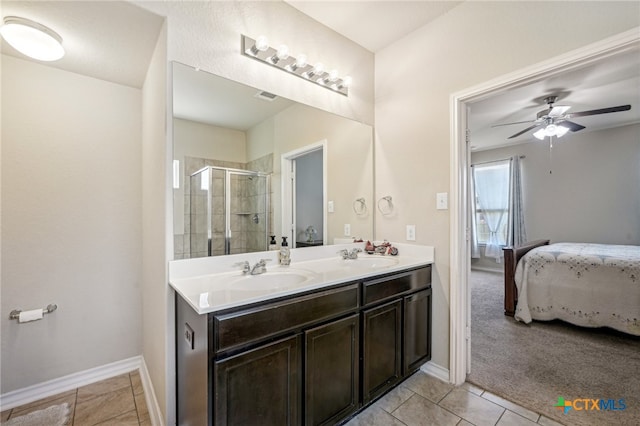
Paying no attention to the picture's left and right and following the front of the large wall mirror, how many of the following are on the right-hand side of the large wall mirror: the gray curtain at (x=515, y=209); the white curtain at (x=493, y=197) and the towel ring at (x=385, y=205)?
0

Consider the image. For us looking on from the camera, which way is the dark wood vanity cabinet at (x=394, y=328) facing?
facing the viewer and to the right of the viewer

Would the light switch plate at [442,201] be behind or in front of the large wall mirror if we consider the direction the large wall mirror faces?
in front

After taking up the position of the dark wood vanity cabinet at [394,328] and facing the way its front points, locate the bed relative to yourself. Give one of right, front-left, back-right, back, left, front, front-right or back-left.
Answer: left

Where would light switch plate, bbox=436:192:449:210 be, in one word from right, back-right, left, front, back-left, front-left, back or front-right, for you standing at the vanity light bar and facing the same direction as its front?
front-left

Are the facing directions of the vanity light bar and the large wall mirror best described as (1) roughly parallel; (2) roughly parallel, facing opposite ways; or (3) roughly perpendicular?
roughly parallel

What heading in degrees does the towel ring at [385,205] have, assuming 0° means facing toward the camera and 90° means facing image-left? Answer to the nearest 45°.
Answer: approximately 45°

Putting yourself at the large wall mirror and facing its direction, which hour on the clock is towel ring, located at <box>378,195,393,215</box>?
The towel ring is roughly at 10 o'clock from the large wall mirror.

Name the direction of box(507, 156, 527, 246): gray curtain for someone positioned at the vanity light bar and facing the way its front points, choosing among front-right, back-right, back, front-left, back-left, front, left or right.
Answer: left

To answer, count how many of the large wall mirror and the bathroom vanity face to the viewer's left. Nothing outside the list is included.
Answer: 0

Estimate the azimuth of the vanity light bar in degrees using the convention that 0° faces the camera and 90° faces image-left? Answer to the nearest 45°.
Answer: approximately 315°

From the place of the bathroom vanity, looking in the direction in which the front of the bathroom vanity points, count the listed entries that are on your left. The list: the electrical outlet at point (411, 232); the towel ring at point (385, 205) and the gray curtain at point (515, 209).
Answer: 3

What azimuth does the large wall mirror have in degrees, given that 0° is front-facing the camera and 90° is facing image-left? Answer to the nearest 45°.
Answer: approximately 315°
